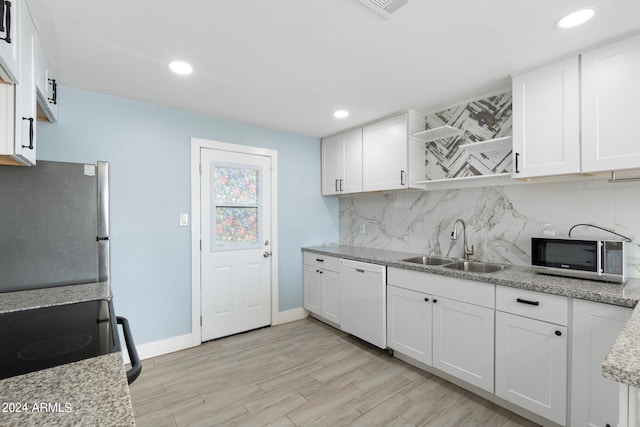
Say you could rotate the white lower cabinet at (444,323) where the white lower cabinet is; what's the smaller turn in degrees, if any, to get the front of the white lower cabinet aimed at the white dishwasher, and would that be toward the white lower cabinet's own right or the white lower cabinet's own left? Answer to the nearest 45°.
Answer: approximately 90° to the white lower cabinet's own right

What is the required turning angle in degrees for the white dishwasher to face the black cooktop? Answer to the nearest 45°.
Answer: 0° — it already faces it

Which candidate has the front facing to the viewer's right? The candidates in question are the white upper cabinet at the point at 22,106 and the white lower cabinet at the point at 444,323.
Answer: the white upper cabinet

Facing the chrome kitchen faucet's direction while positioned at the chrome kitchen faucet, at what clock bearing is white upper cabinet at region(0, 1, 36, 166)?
The white upper cabinet is roughly at 12 o'clock from the chrome kitchen faucet.

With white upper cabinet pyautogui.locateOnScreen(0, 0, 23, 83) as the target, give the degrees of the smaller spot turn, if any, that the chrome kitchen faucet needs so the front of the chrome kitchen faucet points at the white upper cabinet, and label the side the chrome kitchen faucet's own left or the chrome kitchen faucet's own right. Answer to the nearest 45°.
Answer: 0° — it already faces it

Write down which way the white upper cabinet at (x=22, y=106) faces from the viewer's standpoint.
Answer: facing to the right of the viewer

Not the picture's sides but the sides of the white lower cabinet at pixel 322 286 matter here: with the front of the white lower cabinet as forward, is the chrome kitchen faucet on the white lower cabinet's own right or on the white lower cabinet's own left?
on the white lower cabinet's own left

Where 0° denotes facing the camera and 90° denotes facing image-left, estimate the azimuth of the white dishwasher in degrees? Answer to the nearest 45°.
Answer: approximately 45°

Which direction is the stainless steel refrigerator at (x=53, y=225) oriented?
to the viewer's right

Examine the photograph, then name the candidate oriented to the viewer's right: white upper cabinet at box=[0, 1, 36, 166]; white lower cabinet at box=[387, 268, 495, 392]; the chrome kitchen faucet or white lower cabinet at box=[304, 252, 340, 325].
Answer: the white upper cabinet

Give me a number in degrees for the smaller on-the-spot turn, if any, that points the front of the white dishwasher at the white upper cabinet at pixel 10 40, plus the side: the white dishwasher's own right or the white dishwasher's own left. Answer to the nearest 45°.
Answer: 0° — it already faces it

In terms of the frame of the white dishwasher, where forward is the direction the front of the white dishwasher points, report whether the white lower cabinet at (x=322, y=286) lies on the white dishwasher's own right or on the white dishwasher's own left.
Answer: on the white dishwasher's own right
